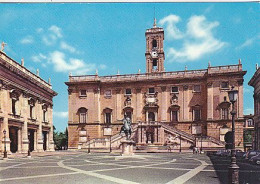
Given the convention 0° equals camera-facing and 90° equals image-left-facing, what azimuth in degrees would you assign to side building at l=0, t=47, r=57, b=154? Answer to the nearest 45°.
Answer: approximately 315°
